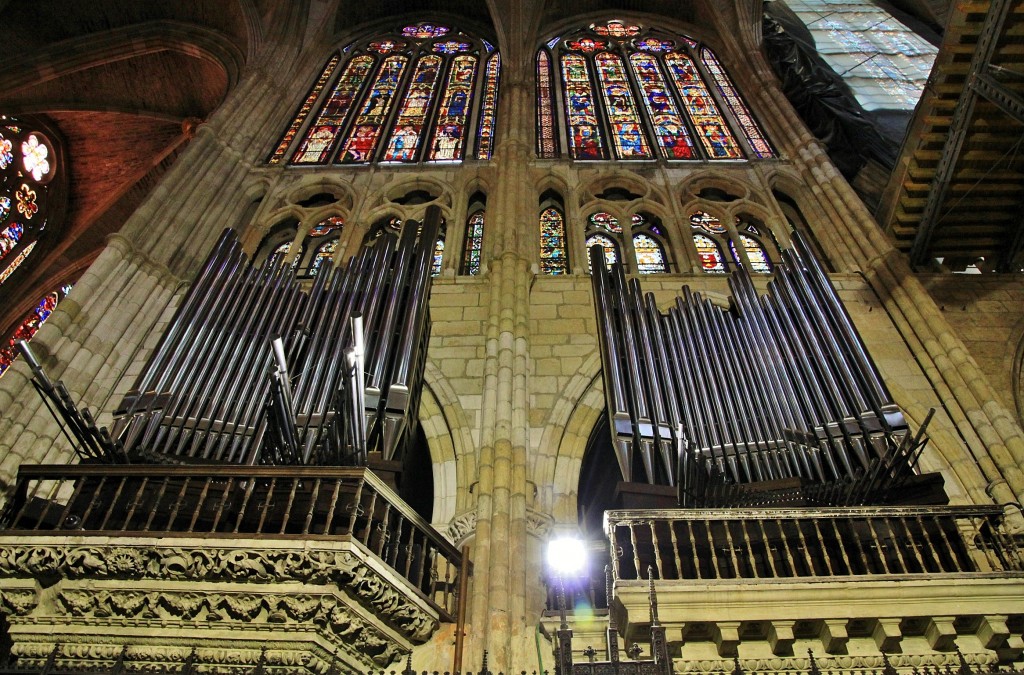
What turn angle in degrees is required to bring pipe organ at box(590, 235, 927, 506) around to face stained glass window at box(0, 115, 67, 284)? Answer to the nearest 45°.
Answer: approximately 90° to its right

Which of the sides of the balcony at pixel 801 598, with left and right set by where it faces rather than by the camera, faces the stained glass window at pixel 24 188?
right

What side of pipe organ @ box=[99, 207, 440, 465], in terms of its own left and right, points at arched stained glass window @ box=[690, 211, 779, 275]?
left

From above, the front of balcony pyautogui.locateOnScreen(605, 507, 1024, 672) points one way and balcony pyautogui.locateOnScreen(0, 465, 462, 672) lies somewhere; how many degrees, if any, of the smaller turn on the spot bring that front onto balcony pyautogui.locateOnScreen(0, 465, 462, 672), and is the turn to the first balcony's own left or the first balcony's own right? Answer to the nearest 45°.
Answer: approximately 45° to the first balcony's own right

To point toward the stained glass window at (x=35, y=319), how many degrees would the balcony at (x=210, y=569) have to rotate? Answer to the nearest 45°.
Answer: approximately 135° to its right
